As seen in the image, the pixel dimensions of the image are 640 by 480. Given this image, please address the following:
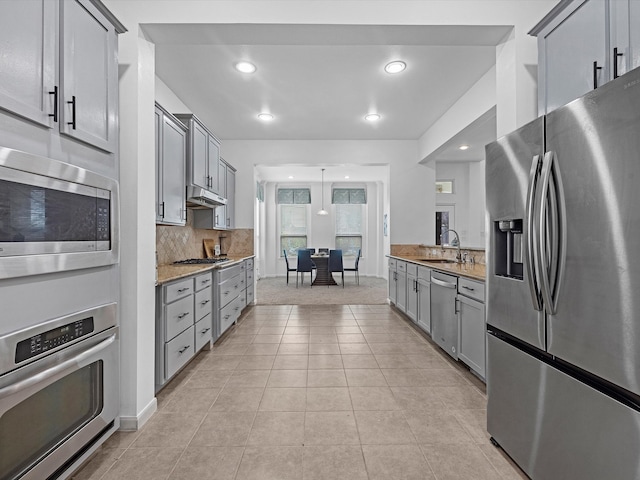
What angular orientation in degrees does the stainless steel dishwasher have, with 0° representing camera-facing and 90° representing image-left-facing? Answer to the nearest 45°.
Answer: approximately 45°

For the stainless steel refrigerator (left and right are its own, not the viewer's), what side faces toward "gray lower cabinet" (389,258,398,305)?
right

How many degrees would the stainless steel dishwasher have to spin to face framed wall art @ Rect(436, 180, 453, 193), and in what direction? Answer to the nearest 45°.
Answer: approximately 135° to its right

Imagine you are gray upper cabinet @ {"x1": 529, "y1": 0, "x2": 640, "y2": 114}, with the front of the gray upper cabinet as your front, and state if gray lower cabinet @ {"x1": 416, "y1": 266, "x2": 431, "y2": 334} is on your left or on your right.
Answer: on your right

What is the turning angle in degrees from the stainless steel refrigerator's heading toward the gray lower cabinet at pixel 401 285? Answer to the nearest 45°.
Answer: approximately 90° to its right

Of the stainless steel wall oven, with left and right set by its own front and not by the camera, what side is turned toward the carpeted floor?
left

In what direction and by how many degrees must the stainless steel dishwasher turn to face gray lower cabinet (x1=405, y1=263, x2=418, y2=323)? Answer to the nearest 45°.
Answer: approximately 135° to its right

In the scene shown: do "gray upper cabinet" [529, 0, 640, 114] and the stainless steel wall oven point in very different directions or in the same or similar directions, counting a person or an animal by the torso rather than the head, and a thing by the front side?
very different directions

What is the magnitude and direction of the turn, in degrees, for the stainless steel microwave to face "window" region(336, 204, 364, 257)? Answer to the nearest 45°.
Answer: approximately 90° to its left

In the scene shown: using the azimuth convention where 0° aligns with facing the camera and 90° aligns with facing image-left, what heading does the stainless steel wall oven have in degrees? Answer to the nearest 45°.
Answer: approximately 315°

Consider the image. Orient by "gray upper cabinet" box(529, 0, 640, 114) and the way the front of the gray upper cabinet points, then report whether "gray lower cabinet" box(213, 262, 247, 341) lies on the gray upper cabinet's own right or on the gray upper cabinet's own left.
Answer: on the gray upper cabinet's own right
